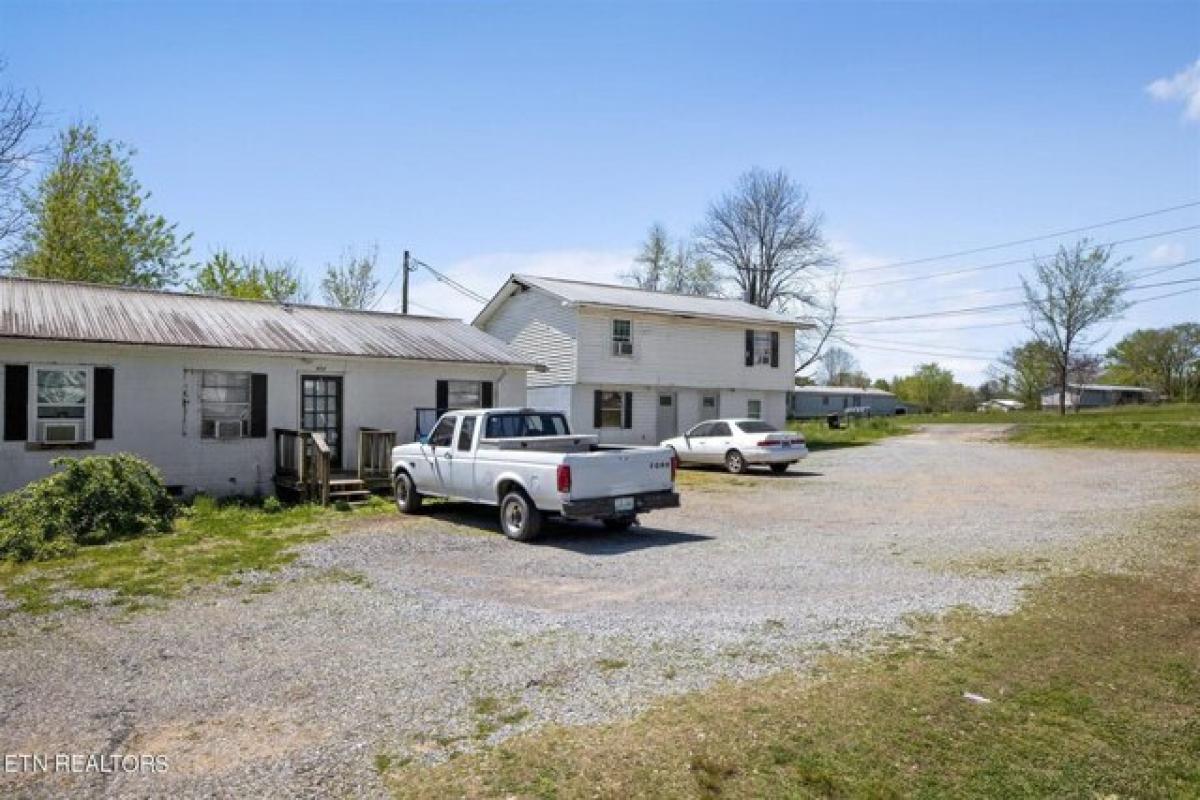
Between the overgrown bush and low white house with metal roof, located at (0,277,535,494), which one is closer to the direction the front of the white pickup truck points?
the low white house with metal roof

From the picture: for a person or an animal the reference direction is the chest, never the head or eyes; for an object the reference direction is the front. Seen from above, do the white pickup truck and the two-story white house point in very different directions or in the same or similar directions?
very different directions

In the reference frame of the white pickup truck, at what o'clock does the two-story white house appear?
The two-story white house is roughly at 2 o'clock from the white pickup truck.

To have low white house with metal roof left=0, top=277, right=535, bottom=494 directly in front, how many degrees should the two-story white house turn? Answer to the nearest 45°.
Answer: approximately 90° to its right

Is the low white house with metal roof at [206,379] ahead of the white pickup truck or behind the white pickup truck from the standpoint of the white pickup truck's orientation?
ahead

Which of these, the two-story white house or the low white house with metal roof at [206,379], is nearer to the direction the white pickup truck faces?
the low white house with metal roof

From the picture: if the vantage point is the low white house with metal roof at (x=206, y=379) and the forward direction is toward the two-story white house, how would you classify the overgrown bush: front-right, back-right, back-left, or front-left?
back-right

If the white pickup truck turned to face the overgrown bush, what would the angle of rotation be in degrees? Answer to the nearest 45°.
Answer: approximately 45° to its left

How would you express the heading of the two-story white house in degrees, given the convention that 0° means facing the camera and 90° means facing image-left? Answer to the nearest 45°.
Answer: approximately 315°

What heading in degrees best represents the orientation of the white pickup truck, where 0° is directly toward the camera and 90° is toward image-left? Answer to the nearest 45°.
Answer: approximately 135°

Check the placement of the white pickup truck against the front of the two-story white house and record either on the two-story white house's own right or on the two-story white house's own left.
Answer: on the two-story white house's own right

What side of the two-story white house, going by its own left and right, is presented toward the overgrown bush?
right
